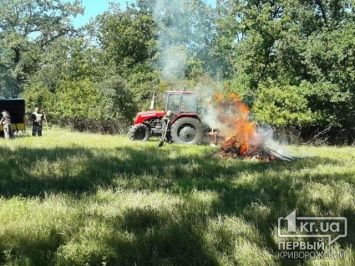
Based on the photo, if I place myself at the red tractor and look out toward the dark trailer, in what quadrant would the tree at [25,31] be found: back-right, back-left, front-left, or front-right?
front-right

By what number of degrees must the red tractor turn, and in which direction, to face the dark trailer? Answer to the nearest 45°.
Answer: approximately 45° to its right

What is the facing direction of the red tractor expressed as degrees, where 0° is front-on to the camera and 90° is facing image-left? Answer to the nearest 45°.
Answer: approximately 90°

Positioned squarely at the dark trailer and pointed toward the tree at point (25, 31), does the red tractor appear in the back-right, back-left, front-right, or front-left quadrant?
back-right

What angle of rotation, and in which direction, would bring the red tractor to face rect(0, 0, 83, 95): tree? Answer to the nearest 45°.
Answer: approximately 45° to its right

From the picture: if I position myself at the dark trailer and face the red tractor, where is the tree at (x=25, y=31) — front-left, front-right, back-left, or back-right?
back-left

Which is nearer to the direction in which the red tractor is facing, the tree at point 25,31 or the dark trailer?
the dark trailer
